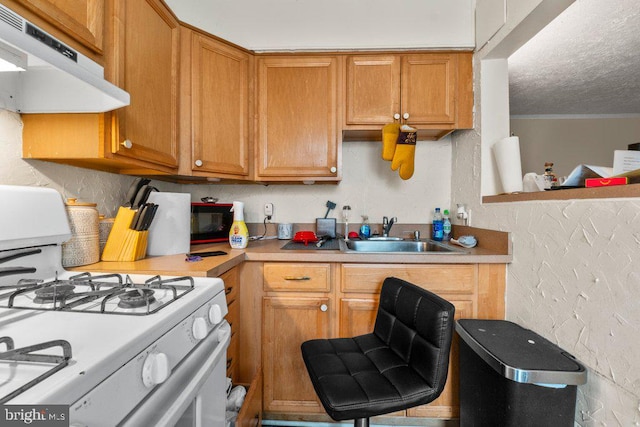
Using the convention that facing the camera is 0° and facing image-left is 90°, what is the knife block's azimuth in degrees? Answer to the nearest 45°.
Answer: approximately 315°

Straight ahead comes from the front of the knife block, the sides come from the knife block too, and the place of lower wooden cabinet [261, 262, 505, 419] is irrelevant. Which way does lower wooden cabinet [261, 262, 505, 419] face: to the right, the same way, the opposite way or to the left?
to the right

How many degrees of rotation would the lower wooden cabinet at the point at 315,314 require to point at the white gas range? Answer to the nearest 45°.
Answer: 0° — it already faces it

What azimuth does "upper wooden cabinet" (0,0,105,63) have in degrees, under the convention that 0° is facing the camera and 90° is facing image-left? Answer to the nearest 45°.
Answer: approximately 315°

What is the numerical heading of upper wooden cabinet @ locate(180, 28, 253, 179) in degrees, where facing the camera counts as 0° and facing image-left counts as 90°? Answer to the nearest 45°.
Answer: approximately 315°

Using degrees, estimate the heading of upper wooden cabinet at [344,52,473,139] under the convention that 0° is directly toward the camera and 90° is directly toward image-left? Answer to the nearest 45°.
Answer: approximately 0°

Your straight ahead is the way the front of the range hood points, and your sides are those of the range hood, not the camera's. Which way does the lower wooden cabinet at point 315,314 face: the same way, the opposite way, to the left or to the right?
to the right

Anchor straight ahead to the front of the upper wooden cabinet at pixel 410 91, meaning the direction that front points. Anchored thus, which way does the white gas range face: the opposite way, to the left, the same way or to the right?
to the left

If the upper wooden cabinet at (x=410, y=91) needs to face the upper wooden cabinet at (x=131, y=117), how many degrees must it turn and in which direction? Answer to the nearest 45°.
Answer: approximately 45° to its right
